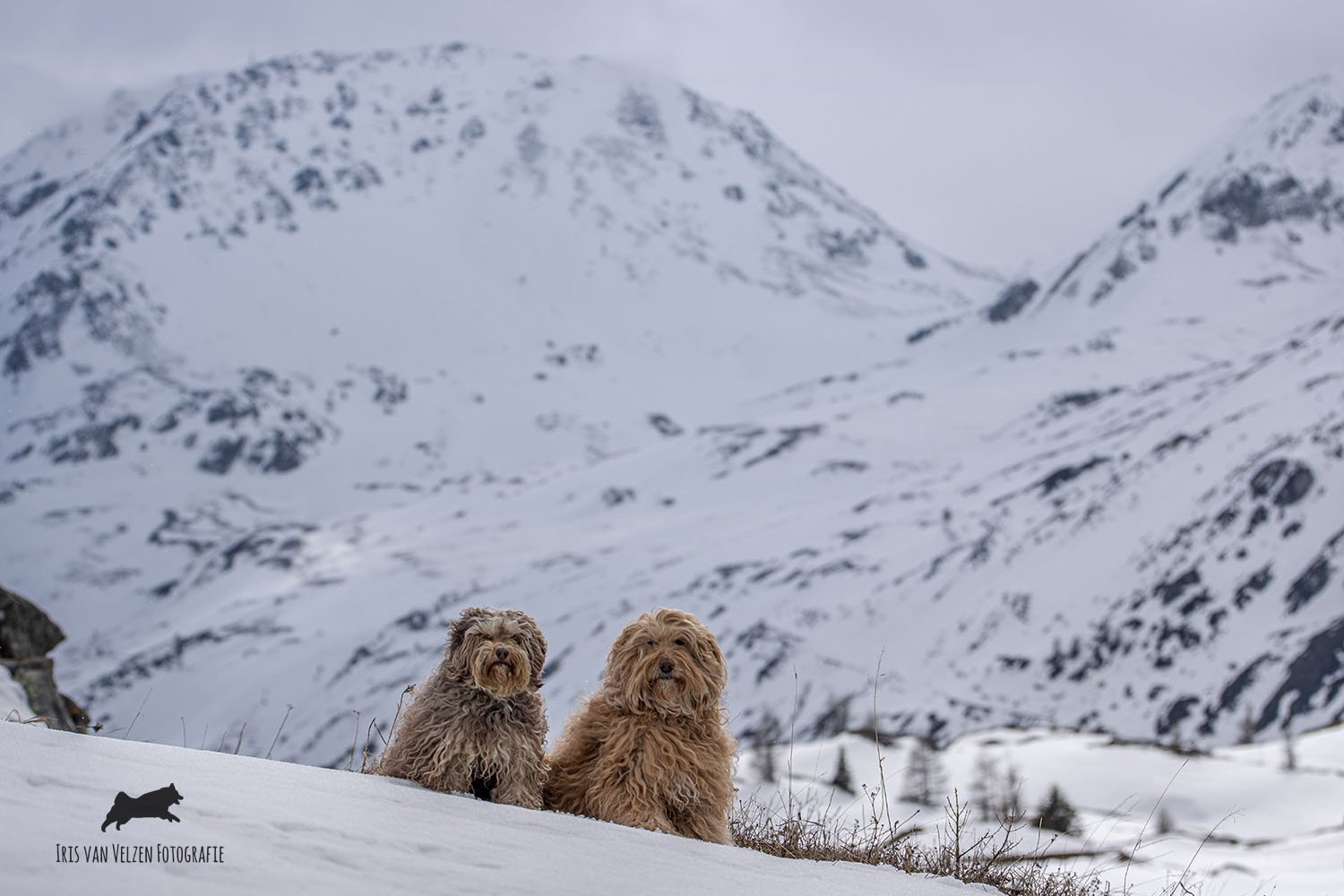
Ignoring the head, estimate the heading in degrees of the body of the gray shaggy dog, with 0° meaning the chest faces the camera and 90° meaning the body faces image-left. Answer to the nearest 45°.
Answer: approximately 315°

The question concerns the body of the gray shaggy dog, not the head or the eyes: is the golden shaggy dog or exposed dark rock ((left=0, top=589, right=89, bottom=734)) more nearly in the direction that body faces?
the golden shaggy dog

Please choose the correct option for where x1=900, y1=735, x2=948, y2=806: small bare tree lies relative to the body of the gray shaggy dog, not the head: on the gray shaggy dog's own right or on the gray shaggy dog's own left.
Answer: on the gray shaggy dog's own left

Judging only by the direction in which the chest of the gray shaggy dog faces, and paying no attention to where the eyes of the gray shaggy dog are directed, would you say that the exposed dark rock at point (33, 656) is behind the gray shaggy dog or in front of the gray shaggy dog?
behind
